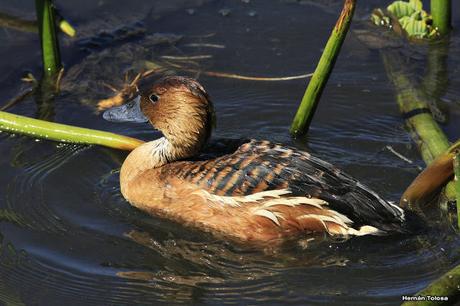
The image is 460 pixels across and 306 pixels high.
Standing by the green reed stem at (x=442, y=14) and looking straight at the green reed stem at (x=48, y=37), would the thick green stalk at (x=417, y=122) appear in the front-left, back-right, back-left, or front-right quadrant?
front-left

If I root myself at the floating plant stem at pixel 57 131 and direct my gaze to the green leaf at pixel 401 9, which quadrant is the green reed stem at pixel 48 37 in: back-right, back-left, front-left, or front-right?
front-left

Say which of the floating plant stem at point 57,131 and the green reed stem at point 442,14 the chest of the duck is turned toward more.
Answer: the floating plant stem

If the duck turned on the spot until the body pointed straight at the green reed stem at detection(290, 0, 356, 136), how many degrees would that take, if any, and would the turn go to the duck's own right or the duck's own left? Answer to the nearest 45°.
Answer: approximately 135° to the duck's own right

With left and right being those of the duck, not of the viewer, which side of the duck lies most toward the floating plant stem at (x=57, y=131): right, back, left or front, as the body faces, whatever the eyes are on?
front

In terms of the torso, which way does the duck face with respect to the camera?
to the viewer's left

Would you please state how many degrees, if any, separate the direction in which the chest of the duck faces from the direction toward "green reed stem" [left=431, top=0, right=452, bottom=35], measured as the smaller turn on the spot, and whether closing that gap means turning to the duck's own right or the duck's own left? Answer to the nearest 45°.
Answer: approximately 135° to the duck's own right

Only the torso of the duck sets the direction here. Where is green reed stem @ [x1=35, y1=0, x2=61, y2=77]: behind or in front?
in front

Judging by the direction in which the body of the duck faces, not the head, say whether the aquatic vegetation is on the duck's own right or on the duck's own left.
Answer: on the duck's own right

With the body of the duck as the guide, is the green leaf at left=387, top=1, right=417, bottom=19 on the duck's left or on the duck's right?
on the duck's right

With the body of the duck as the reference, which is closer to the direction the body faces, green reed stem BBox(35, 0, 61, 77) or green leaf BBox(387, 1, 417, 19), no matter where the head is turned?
the green reed stem
